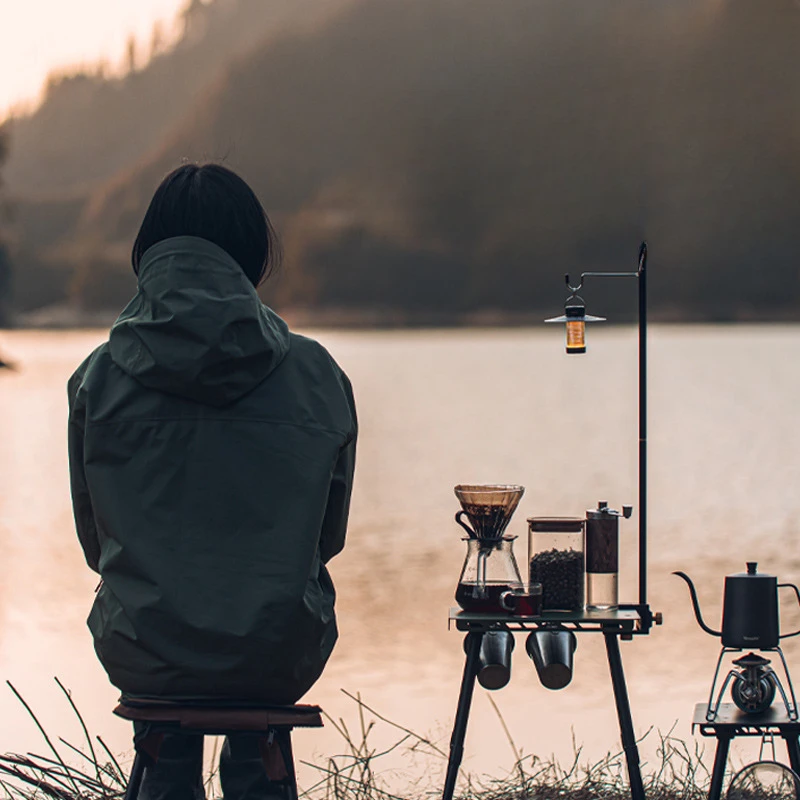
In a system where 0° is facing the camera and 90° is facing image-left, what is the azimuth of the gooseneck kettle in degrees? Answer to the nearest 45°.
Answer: approximately 90°
